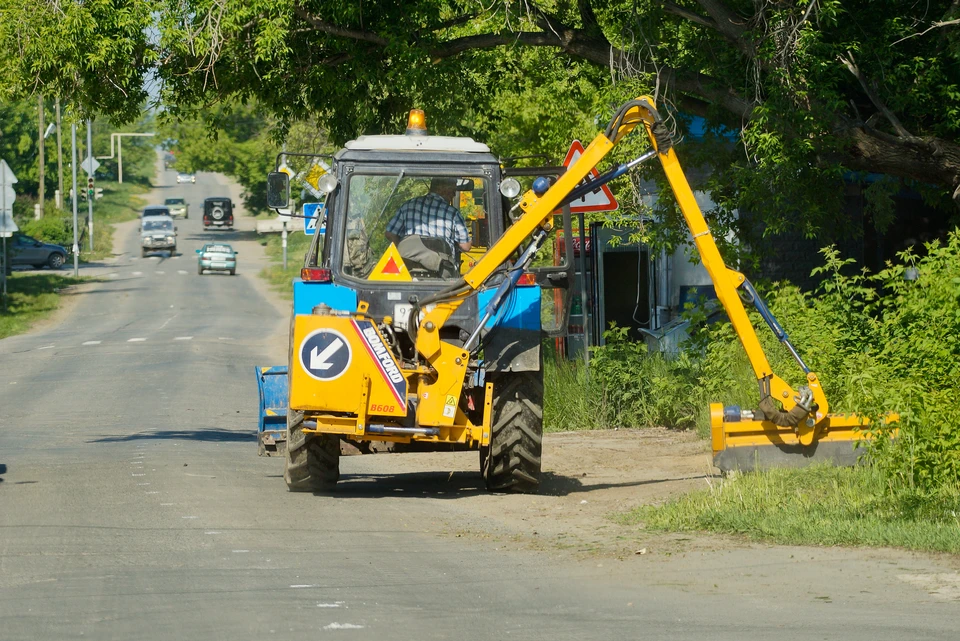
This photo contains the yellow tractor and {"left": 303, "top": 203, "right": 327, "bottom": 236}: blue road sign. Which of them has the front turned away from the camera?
the yellow tractor

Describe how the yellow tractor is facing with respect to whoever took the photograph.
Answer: facing away from the viewer

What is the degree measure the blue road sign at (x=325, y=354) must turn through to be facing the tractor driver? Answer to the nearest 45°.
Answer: approximately 135° to its left

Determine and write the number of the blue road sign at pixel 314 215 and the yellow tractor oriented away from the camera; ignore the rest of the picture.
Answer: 1

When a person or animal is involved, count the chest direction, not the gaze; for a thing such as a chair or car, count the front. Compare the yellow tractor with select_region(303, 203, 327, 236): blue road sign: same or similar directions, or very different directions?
very different directions

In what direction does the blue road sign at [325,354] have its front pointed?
toward the camera

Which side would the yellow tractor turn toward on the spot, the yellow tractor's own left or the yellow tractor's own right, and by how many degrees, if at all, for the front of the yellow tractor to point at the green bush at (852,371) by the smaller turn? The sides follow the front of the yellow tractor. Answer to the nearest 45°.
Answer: approximately 45° to the yellow tractor's own right

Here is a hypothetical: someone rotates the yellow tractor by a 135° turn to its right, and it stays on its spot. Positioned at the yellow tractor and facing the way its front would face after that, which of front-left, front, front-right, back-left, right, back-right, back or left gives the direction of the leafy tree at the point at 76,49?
back

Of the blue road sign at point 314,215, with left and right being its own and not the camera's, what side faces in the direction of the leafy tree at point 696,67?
front

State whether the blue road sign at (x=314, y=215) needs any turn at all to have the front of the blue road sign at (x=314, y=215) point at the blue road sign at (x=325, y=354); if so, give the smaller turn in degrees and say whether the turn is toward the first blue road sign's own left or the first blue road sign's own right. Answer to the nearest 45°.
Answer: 0° — it already faces it

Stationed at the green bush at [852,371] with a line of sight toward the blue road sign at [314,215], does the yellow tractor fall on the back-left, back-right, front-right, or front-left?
front-left

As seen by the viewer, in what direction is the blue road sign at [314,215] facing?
toward the camera
